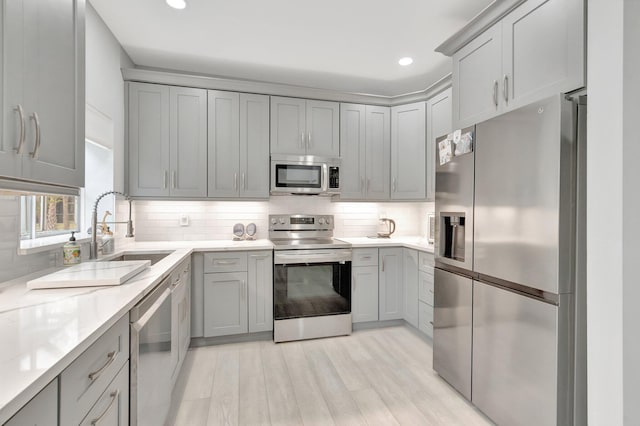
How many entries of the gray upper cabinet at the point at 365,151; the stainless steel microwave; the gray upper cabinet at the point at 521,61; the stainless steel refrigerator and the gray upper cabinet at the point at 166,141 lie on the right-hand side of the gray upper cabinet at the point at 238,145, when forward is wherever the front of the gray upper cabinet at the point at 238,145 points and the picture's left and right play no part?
1

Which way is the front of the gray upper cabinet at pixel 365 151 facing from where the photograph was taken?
facing the viewer

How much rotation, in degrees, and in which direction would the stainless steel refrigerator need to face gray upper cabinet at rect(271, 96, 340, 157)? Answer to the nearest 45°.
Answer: approximately 45° to its right

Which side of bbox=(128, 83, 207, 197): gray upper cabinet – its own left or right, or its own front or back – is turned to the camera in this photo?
front

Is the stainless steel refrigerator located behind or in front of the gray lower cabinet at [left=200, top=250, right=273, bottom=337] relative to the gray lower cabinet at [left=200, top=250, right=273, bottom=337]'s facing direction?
in front

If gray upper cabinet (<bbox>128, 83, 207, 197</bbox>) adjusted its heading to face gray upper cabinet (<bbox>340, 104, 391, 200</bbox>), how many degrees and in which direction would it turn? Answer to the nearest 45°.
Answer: approximately 90° to its left

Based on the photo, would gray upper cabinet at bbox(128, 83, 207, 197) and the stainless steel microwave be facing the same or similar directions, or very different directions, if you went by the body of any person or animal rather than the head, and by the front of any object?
same or similar directions

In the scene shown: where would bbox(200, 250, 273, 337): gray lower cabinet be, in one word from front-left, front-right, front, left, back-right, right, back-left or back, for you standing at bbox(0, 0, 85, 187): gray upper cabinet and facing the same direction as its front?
left

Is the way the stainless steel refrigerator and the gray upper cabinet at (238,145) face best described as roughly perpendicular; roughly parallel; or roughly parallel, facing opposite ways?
roughly perpendicular

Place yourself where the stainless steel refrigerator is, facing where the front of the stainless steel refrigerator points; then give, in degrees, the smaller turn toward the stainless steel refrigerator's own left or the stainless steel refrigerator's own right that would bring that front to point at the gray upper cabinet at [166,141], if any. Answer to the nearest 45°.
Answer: approximately 45° to the stainless steel refrigerator's own right

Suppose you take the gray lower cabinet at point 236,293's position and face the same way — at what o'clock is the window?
The window is roughly at 2 o'clock from the gray lower cabinet.

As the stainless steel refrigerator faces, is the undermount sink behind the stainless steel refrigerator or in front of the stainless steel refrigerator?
in front

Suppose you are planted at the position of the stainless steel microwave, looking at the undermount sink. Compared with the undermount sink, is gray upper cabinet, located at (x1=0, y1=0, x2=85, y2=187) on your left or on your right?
left

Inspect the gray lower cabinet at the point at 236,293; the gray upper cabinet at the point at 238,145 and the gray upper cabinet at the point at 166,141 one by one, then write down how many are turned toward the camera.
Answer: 3

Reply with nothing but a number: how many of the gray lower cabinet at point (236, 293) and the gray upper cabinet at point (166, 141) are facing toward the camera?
2

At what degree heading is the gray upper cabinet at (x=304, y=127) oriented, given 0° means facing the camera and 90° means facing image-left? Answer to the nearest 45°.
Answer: approximately 0°

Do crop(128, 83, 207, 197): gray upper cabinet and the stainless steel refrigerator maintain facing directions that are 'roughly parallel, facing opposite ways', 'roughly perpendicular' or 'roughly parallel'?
roughly perpendicular

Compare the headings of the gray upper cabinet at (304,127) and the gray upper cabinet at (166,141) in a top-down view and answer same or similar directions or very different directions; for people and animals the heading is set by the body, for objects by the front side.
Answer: same or similar directions
